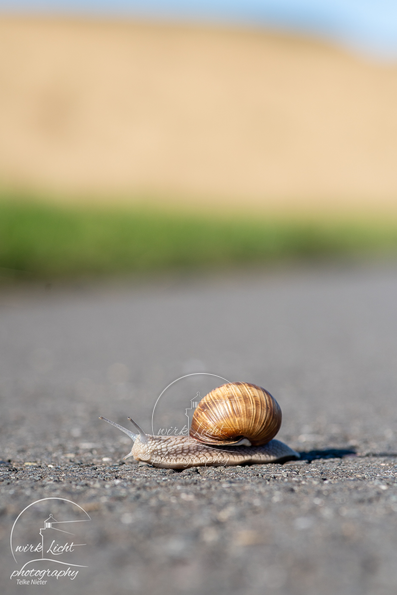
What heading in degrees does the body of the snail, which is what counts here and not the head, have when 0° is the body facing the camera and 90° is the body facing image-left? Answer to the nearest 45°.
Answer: approximately 90°
